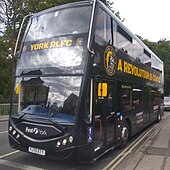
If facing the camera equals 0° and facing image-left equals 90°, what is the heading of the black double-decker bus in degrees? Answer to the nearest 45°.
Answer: approximately 45°
